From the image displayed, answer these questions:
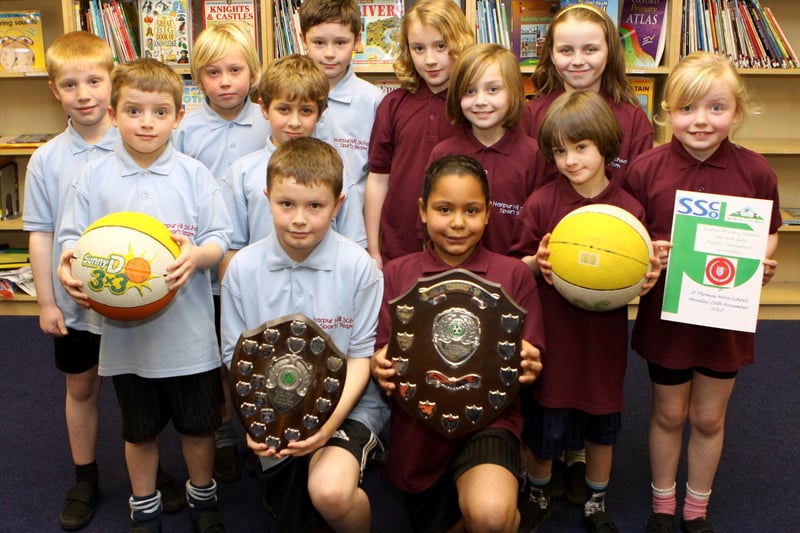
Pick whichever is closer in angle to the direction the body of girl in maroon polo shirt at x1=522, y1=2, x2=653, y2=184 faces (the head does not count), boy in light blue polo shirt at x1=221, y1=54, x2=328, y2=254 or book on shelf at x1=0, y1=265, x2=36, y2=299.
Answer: the boy in light blue polo shirt
